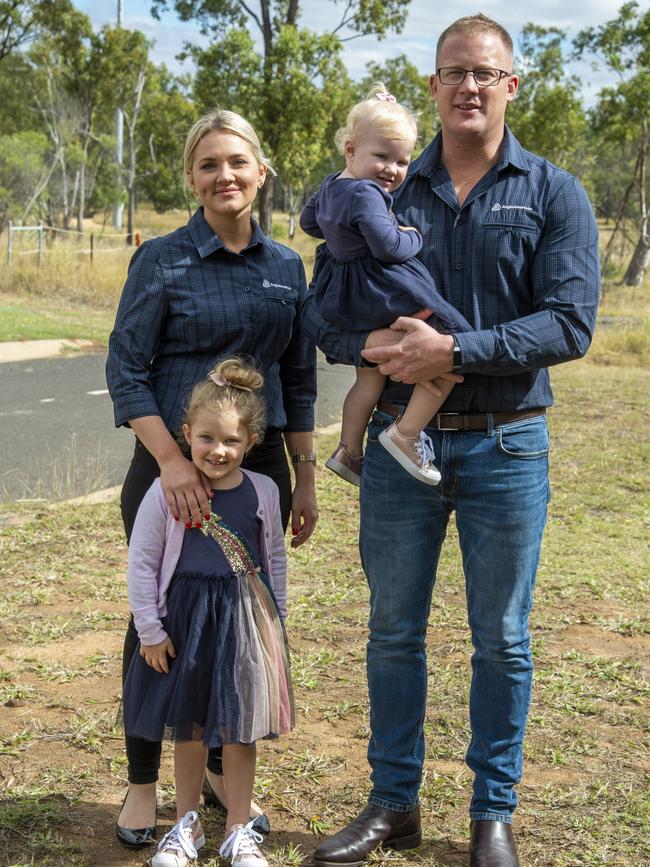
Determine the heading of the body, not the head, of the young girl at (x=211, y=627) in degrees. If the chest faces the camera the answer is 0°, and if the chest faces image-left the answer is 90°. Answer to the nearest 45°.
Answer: approximately 0°

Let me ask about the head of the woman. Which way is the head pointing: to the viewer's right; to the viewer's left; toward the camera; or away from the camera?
toward the camera

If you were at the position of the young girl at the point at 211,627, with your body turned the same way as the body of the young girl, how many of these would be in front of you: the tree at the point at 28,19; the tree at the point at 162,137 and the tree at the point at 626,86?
0

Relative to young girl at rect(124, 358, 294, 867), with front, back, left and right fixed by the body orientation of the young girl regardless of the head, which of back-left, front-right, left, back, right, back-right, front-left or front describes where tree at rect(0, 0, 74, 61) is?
back

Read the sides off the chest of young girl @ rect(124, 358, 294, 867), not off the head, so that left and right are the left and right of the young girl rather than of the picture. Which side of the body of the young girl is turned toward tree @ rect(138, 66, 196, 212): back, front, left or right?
back

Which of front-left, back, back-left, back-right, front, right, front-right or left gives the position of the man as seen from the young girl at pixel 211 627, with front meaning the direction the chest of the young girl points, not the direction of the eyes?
left

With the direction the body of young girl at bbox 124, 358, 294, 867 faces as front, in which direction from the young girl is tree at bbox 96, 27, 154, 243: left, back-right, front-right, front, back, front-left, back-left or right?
back

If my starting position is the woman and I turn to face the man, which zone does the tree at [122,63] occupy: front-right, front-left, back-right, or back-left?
back-left

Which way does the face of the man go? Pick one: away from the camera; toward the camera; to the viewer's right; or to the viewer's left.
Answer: toward the camera

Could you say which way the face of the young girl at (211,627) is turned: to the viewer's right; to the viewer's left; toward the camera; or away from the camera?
toward the camera

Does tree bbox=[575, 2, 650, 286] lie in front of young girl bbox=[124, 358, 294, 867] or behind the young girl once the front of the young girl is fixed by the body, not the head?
behind
